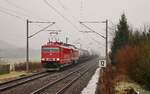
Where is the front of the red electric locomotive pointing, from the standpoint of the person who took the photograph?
facing the viewer and to the left of the viewer

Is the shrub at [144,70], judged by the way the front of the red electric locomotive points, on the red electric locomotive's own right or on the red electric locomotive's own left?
on the red electric locomotive's own left
